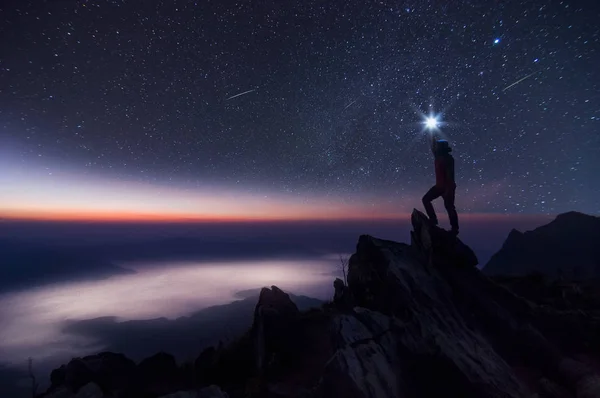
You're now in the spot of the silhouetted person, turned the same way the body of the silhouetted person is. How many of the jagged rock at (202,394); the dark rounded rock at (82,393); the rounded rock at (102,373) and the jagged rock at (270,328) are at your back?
0

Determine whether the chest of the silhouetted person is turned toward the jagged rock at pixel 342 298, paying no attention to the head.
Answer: yes

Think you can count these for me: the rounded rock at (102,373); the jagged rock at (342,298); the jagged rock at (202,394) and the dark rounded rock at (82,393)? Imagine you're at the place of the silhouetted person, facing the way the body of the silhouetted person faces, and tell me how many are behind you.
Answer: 0

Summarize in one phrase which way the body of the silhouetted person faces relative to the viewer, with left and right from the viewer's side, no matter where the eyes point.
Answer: facing to the left of the viewer

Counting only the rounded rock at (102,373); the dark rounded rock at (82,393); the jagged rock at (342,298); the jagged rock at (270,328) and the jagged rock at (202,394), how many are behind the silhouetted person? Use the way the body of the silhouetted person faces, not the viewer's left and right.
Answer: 0

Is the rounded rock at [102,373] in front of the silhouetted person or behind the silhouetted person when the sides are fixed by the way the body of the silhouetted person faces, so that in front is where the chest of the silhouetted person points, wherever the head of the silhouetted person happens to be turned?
in front

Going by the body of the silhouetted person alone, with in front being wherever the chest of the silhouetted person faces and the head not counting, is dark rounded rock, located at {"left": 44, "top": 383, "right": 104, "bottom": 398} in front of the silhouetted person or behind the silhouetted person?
in front

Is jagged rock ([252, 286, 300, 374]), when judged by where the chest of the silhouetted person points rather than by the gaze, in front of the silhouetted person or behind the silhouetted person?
in front
